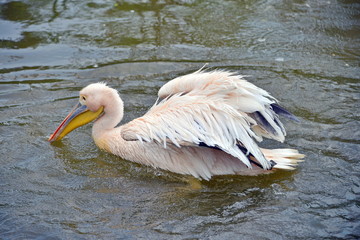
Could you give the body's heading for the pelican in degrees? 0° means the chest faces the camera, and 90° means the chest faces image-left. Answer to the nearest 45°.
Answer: approximately 90°
